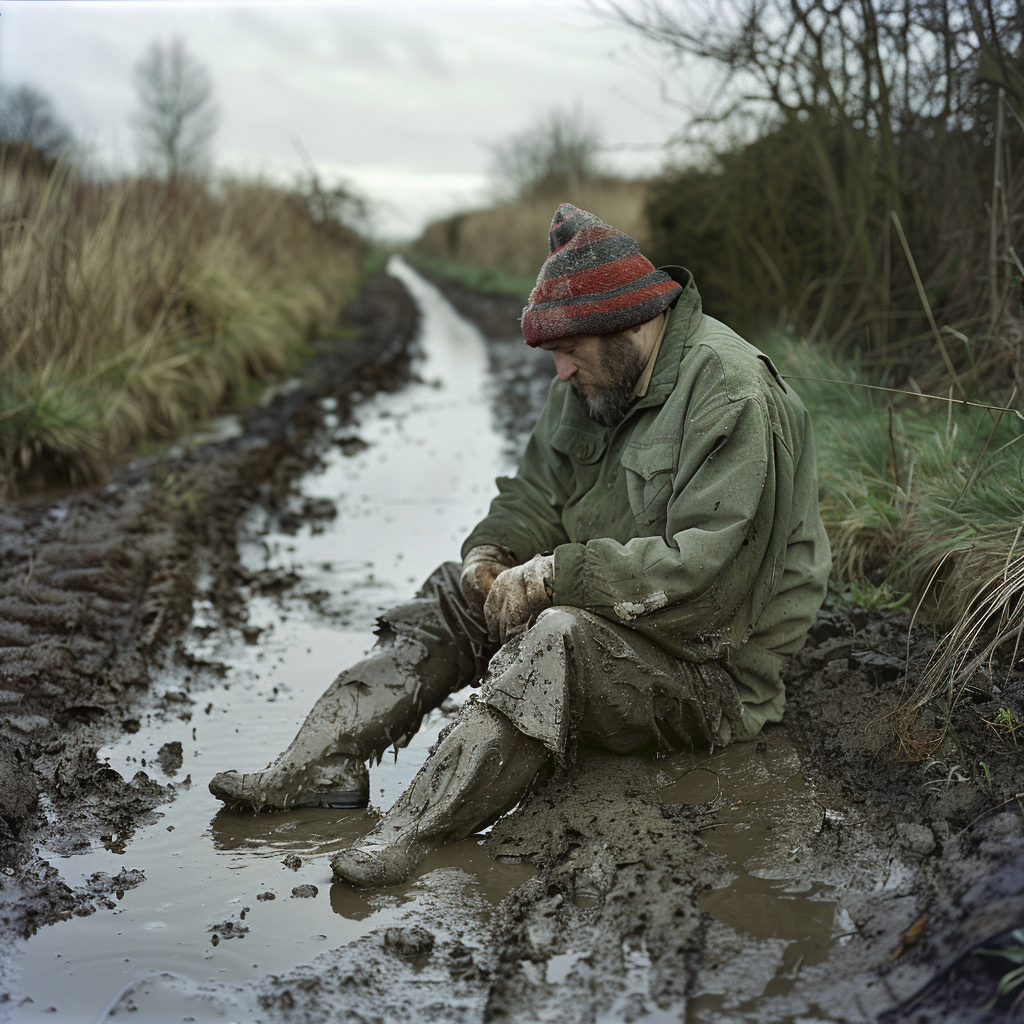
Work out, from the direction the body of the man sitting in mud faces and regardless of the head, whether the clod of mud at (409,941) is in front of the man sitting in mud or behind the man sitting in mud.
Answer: in front

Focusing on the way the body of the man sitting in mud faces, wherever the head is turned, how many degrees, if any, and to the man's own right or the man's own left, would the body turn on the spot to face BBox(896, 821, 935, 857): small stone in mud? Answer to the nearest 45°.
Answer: approximately 90° to the man's own left

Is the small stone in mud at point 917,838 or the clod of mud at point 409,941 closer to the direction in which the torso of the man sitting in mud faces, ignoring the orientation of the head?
the clod of mud

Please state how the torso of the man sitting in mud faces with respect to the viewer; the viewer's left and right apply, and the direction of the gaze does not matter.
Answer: facing the viewer and to the left of the viewer

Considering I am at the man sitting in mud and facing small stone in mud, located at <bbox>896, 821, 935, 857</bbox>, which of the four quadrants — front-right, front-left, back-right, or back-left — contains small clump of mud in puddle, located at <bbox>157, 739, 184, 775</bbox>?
back-right

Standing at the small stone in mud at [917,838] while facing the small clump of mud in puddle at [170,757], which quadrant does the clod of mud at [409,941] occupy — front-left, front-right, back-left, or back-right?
front-left

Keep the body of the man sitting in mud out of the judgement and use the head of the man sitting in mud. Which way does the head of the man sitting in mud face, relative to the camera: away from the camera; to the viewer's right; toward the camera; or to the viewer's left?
to the viewer's left

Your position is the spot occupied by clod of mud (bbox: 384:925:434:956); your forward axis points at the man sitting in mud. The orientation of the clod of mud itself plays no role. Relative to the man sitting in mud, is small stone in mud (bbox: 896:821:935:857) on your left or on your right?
right
